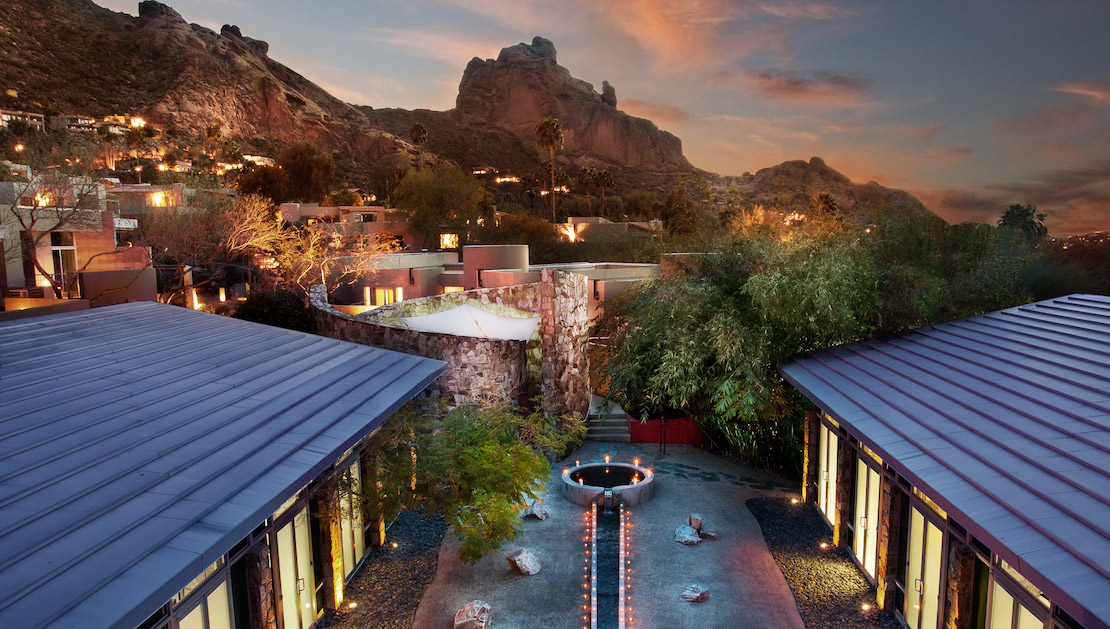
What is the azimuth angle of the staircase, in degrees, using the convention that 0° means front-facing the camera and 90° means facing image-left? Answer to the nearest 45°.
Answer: approximately 0°

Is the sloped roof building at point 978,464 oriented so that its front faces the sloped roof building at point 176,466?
yes

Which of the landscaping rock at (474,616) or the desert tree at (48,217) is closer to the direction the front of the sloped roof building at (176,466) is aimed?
the landscaping rock

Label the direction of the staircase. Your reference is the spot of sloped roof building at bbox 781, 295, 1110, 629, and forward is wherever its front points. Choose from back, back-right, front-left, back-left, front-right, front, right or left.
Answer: right

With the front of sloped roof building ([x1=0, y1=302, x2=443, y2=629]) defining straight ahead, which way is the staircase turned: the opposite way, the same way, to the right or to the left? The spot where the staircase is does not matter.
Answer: to the right

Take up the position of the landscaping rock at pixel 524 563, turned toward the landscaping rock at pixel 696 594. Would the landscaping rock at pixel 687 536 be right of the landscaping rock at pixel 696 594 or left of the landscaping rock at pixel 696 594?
left
